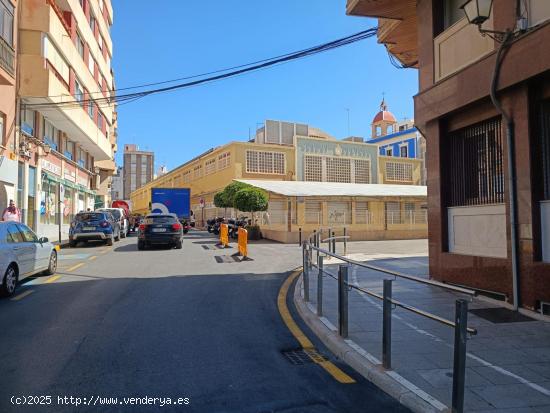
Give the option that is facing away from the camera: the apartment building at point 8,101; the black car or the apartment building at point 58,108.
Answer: the black car

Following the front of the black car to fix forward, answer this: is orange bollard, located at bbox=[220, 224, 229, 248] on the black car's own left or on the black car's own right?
on the black car's own right

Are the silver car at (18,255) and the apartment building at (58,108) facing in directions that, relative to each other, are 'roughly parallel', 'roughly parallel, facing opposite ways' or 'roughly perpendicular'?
roughly perpendicular

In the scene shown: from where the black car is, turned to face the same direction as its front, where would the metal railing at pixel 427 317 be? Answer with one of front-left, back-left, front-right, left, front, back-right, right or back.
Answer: back

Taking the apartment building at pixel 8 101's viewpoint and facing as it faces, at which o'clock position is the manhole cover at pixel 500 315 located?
The manhole cover is roughly at 1 o'clock from the apartment building.

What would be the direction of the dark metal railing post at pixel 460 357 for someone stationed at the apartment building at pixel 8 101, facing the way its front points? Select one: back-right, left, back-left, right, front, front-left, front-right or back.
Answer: front-right

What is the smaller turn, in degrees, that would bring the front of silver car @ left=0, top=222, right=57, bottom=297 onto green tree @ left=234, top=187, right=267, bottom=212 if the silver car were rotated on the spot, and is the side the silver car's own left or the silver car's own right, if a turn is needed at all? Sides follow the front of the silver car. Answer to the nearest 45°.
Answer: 0° — it already faces it

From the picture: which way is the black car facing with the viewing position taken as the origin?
facing away from the viewer

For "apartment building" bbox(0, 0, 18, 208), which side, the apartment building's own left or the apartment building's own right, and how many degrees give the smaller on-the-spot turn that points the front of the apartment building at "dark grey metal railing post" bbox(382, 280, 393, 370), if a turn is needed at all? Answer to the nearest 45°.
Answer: approximately 45° to the apartment building's own right
